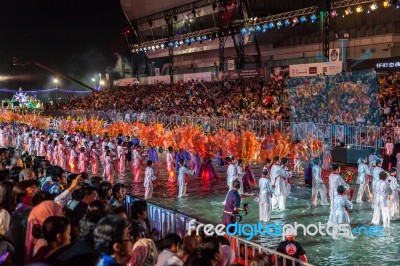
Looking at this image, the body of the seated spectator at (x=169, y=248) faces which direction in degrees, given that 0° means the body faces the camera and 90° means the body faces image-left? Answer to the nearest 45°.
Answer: approximately 225°

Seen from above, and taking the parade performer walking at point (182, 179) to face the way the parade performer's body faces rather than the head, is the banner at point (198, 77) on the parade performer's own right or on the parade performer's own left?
on the parade performer's own left

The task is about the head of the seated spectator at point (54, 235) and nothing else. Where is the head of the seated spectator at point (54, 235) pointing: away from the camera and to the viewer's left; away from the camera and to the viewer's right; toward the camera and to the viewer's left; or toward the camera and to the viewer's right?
away from the camera and to the viewer's right

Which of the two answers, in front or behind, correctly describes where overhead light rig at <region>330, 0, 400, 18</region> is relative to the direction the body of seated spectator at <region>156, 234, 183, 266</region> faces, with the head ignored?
in front

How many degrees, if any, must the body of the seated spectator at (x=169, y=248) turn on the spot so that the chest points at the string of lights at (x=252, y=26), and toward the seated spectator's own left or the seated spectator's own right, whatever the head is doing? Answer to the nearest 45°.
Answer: approximately 45° to the seated spectator's own left

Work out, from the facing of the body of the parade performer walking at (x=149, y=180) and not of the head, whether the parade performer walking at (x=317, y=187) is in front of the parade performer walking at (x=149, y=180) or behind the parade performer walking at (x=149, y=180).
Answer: in front

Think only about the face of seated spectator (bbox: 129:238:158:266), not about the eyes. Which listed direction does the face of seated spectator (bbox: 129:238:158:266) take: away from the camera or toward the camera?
away from the camera
